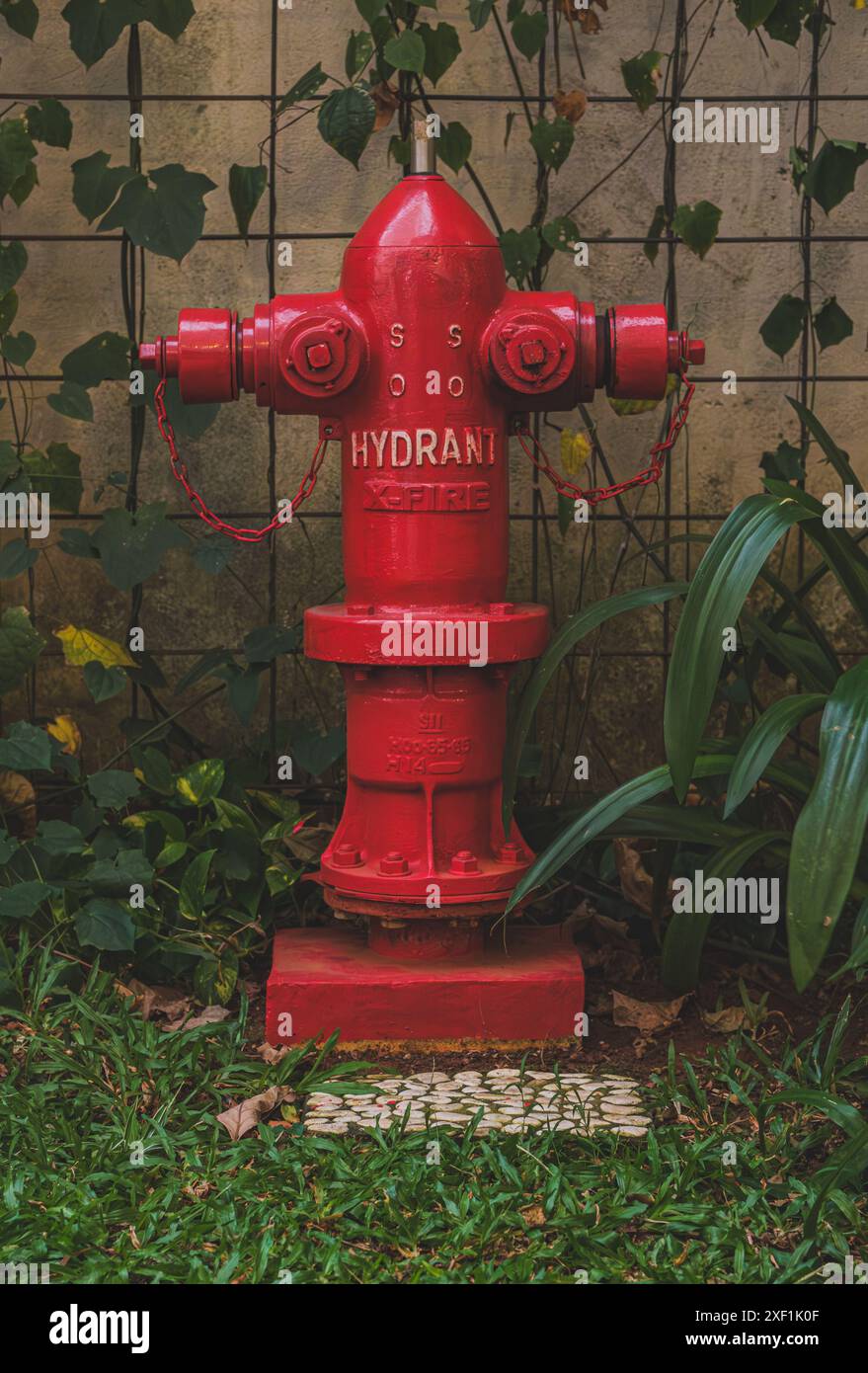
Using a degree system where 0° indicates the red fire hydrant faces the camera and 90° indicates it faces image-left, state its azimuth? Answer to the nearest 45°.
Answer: approximately 0°
